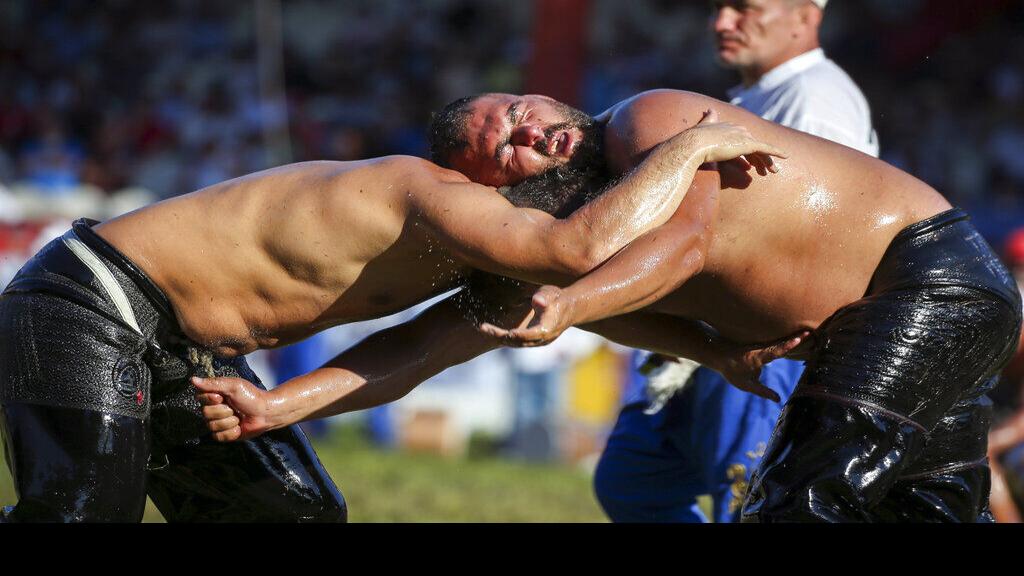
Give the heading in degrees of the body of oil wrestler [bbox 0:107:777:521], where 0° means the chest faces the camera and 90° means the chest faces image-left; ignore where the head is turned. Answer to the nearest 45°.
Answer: approximately 270°

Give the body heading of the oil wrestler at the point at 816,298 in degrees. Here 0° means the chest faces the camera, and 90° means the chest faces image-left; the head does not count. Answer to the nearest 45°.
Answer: approximately 90°

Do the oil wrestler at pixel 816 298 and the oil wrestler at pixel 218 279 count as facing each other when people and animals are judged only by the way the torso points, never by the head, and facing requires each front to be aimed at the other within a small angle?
yes

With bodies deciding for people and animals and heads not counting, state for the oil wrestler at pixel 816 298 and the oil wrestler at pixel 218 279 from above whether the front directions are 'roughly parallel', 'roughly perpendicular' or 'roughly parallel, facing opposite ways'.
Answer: roughly parallel, facing opposite ways

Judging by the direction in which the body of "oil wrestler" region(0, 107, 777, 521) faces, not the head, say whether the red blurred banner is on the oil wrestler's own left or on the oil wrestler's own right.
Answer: on the oil wrestler's own left

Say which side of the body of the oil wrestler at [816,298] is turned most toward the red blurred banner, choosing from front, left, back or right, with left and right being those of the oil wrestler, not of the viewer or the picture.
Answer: right
